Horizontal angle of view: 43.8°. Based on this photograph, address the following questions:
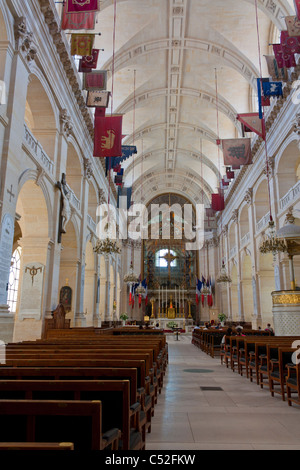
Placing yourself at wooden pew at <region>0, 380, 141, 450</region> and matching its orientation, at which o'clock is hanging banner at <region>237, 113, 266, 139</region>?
The hanging banner is roughly at 1 o'clock from the wooden pew.

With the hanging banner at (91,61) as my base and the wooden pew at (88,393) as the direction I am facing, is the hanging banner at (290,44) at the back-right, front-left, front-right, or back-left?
front-left

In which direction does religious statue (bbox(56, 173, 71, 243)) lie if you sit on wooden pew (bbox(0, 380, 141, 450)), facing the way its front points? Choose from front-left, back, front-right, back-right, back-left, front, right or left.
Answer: front

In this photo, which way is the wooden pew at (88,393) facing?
away from the camera

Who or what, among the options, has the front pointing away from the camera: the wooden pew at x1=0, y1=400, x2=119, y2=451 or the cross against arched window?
the wooden pew

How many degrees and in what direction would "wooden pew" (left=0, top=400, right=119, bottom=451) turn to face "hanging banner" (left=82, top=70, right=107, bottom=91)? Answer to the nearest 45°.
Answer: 0° — it already faces it

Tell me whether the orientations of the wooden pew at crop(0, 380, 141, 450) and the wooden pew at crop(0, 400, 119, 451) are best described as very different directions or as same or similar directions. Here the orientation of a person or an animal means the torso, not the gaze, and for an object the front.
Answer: same or similar directions

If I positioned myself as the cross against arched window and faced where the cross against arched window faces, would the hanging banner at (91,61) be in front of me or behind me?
in front

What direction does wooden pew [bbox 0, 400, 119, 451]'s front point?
away from the camera
